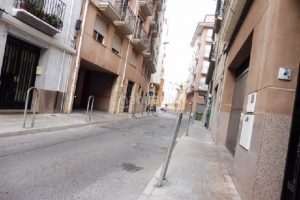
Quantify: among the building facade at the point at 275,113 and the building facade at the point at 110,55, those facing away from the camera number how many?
0

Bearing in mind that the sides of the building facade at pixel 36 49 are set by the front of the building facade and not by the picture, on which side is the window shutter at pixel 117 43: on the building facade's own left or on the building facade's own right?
on the building facade's own left

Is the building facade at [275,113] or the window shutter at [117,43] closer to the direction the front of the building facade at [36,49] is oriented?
the building facade

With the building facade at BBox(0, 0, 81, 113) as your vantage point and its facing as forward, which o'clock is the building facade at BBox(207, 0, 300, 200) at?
the building facade at BBox(207, 0, 300, 200) is roughly at 1 o'clock from the building facade at BBox(0, 0, 81, 113).

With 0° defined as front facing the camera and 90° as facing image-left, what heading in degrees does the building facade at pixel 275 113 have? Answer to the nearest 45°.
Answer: approximately 45°

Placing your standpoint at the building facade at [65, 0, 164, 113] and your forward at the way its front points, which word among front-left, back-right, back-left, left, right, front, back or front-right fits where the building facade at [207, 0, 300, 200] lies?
front-right

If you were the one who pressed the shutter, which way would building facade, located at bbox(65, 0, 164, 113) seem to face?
facing the viewer and to the right of the viewer

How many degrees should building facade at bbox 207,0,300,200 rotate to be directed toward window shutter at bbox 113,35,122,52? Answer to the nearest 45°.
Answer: approximately 90° to its right

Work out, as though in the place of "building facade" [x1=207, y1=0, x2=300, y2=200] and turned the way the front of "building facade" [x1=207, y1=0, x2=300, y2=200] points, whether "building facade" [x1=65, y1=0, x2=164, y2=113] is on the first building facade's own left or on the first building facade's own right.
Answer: on the first building facade's own right
